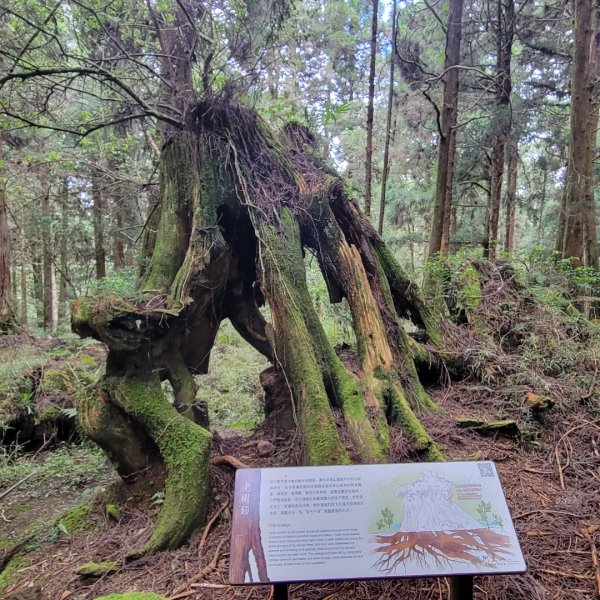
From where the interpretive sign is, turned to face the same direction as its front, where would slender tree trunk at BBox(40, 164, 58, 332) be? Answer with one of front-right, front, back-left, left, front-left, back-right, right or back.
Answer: back-right

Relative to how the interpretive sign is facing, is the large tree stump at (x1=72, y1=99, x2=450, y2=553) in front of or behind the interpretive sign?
behind

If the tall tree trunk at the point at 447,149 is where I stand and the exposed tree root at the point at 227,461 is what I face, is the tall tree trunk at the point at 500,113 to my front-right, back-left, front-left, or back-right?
back-left

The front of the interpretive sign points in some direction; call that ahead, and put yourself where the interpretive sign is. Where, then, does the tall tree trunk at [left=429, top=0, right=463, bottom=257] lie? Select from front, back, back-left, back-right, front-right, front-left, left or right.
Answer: back

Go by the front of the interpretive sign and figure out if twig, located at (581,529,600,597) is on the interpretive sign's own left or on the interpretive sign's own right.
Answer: on the interpretive sign's own left

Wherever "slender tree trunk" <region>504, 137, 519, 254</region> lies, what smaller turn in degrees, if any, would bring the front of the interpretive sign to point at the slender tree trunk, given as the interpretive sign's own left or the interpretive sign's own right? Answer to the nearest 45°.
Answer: approximately 180°

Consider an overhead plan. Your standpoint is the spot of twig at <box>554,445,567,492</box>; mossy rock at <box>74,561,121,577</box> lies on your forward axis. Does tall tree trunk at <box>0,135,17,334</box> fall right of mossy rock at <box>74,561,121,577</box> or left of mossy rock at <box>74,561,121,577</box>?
right

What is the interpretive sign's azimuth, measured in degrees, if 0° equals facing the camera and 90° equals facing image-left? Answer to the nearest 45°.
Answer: approximately 0°

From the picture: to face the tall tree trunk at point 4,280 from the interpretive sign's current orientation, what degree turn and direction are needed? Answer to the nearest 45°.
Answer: approximately 135° to its right
